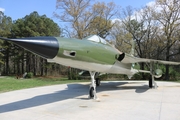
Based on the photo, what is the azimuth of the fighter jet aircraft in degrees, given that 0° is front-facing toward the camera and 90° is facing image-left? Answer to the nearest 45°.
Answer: approximately 45°

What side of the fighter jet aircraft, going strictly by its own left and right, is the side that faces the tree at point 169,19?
back
